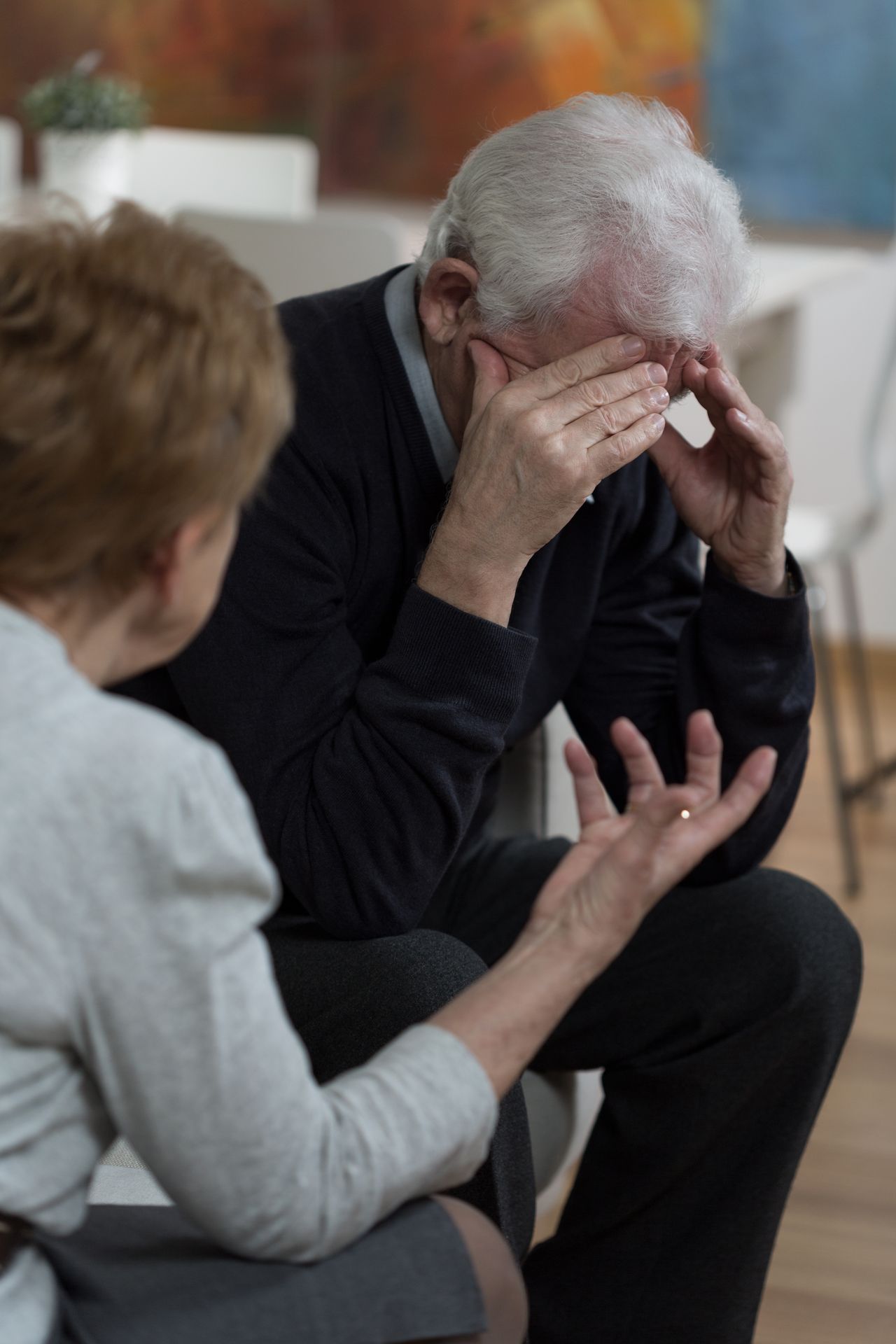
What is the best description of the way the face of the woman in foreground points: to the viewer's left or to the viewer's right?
to the viewer's right

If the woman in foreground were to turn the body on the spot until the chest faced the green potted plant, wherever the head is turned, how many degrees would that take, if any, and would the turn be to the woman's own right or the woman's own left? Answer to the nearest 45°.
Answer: approximately 45° to the woman's own left

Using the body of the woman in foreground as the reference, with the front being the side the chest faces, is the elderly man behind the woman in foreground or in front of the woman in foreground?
in front

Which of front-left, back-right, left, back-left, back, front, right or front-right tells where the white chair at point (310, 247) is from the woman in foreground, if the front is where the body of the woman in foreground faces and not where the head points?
front-left

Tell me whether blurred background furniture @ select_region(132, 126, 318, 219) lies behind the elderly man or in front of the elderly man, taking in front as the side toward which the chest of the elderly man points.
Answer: behind

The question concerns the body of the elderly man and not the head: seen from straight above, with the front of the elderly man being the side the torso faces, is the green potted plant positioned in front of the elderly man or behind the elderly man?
behind

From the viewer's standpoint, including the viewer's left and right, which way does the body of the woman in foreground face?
facing away from the viewer and to the right of the viewer

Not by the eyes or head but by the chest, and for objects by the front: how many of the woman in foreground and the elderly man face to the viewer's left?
0
